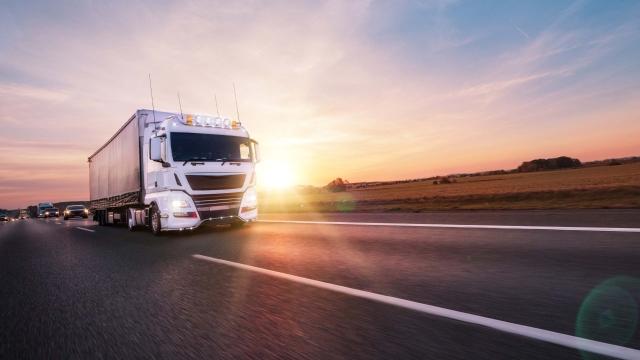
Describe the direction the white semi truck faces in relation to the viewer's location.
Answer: facing the viewer and to the right of the viewer
